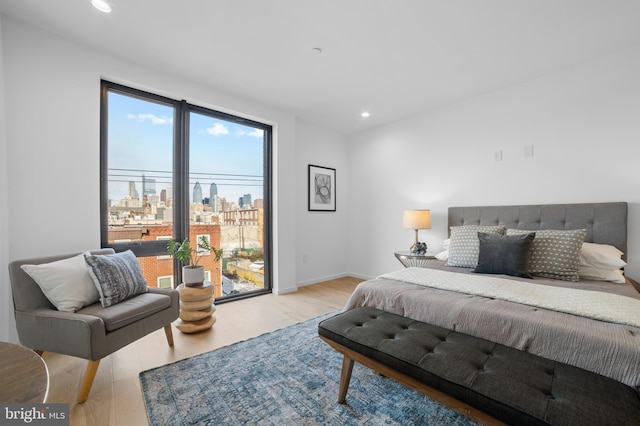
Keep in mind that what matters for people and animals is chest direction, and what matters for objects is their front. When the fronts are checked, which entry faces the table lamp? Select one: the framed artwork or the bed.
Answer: the framed artwork

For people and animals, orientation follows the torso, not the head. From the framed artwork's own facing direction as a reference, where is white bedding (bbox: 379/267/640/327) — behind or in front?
in front

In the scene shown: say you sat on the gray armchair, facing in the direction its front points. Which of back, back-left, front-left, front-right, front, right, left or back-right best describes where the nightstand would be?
front-left

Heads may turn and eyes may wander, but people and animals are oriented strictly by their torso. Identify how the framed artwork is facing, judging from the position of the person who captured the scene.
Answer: facing the viewer and to the right of the viewer

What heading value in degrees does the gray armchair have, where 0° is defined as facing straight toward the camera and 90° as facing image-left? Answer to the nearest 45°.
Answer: approximately 315°

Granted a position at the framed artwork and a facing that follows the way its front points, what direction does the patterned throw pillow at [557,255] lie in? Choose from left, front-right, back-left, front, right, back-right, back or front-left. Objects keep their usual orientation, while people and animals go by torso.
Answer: front

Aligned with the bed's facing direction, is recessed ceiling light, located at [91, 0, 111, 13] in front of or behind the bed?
in front

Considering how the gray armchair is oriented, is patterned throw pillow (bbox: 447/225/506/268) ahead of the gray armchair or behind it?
ahead

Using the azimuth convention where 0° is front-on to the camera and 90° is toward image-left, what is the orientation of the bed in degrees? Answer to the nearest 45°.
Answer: approximately 45°

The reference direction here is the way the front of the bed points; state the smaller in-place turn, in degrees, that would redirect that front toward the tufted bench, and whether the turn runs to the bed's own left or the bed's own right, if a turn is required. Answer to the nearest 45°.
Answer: approximately 45° to the bed's own left

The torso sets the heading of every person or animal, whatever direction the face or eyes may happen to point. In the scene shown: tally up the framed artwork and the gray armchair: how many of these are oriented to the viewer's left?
0

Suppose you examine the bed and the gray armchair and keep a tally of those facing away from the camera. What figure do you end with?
0

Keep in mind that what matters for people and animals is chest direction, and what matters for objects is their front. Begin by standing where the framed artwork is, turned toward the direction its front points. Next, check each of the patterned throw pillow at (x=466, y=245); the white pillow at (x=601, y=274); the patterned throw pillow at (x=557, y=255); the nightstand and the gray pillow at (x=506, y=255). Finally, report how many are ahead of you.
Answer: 5

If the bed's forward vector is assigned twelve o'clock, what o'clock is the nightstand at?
The nightstand is roughly at 3 o'clock from the bed.
